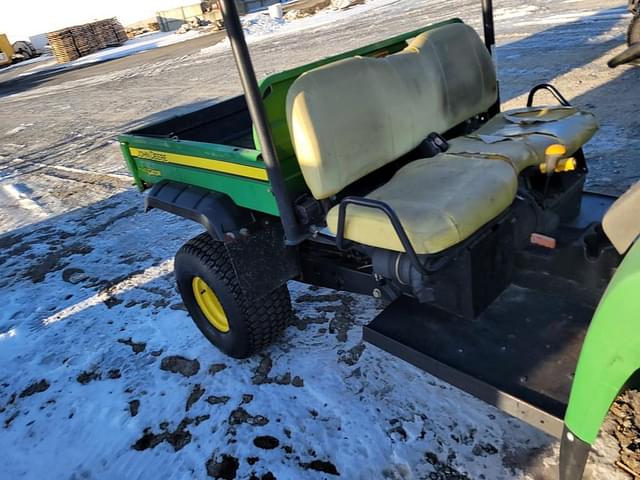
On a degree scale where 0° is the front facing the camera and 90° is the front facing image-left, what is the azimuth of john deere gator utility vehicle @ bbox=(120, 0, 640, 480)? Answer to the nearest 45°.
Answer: approximately 315°
